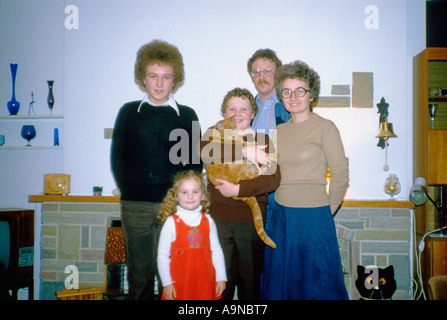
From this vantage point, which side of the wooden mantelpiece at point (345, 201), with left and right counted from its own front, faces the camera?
front

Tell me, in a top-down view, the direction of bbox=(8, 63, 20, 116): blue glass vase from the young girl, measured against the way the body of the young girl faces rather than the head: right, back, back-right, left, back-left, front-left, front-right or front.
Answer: back-right

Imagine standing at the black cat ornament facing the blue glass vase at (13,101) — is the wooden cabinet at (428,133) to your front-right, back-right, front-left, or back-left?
back-right

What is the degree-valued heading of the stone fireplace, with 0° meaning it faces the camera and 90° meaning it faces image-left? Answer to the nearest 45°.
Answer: approximately 0°
